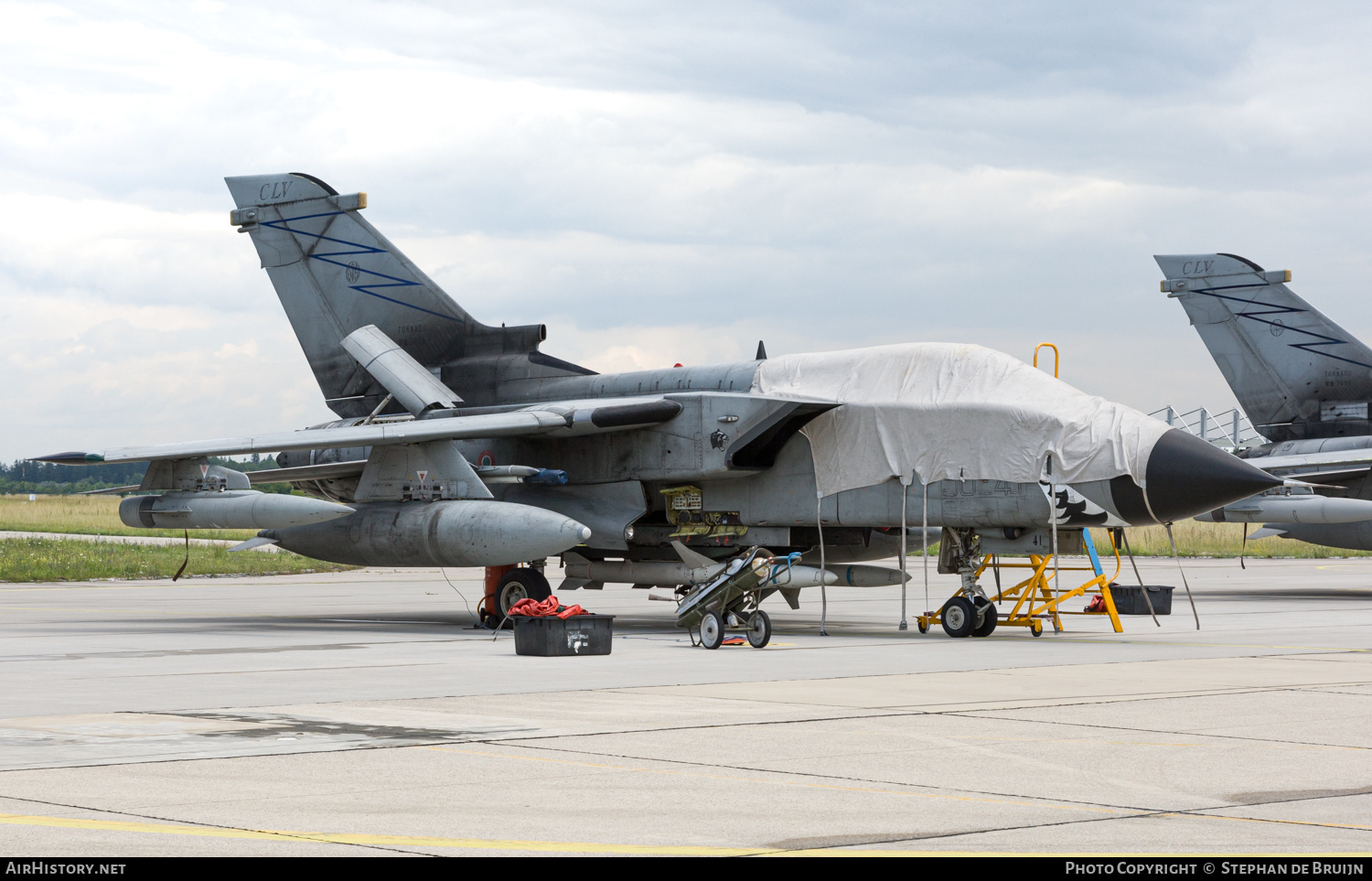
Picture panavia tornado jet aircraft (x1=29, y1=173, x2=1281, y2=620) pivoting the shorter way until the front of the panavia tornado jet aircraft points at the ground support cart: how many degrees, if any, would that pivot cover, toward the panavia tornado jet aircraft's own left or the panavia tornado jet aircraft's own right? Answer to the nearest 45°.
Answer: approximately 45° to the panavia tornado jet aircraft's own right

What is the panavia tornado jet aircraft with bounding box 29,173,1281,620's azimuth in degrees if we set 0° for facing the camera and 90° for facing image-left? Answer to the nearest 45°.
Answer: approximately 315°

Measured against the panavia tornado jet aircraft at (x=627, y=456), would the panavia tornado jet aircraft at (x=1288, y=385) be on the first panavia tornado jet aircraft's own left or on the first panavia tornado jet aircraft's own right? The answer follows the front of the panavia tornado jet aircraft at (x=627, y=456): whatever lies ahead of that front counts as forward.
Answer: on the first panavia tornado jet aircraft's own left

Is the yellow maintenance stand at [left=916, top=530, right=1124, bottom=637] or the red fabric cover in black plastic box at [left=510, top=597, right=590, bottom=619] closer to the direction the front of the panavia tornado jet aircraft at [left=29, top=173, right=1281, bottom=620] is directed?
the yellow maintenance stand

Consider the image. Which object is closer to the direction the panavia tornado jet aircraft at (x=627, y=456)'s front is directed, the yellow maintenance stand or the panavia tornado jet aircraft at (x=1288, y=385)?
the yellow maintenance stand

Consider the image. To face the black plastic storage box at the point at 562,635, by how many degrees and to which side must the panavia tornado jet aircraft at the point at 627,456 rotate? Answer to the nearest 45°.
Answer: approximately 45° to its right
